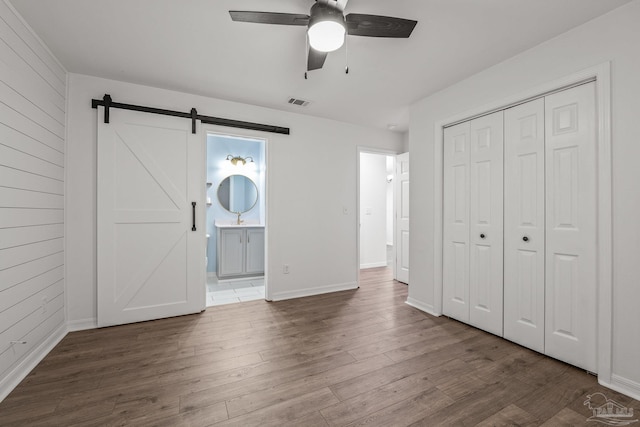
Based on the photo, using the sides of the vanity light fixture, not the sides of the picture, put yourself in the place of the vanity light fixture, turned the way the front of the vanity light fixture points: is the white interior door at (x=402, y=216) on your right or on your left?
on your left

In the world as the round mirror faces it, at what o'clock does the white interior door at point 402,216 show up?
The white interior door is roughly at 10 o'clock from the round mirror.

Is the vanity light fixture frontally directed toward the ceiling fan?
yes

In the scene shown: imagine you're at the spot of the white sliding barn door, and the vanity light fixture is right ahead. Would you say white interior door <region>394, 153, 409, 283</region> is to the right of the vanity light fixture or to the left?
right

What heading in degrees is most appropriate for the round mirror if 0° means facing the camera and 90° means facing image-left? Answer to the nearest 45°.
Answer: approximately 0°

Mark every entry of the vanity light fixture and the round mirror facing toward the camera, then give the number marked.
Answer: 2
